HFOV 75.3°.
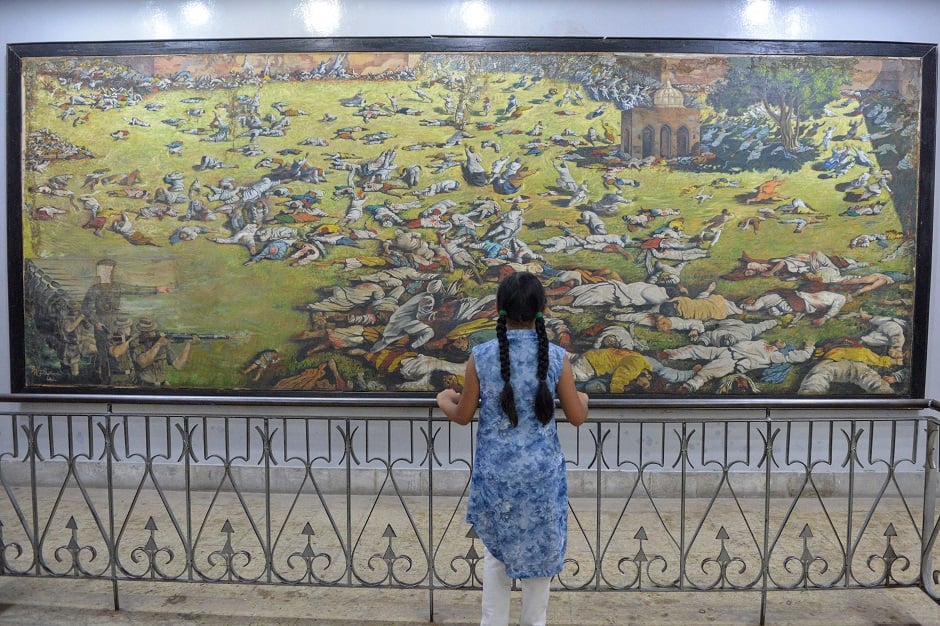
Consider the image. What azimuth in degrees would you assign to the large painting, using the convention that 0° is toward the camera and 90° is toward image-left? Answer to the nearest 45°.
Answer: approximately 0°

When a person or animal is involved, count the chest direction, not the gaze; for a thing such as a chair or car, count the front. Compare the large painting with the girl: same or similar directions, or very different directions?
very different directions

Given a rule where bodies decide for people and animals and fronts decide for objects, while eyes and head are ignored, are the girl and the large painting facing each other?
yes

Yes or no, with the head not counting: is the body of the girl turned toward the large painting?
yes

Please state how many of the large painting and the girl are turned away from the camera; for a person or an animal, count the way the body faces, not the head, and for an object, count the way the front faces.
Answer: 1

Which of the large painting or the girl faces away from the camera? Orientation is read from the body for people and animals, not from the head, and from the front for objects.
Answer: the girl

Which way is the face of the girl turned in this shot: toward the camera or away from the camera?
away from the camera

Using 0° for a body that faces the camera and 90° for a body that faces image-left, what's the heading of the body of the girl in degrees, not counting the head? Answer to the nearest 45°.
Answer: approximately 180°

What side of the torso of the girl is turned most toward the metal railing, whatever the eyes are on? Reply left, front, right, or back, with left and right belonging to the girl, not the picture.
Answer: front

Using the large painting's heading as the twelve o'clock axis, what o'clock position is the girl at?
The girl is roughly at 12 o'clock from the large painting.
